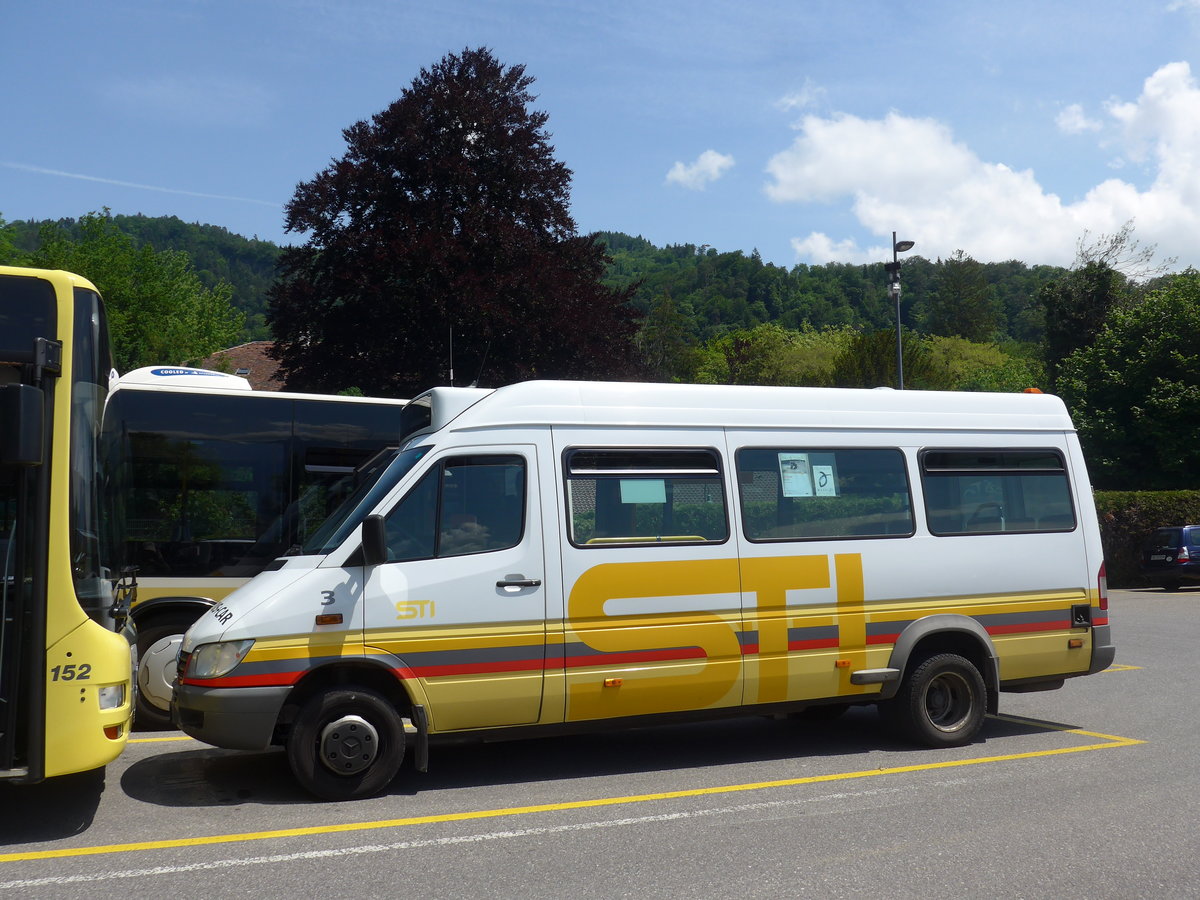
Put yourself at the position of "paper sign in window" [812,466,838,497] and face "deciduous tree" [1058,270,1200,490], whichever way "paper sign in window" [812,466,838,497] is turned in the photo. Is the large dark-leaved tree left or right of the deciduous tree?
left

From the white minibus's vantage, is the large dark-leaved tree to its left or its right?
on its right

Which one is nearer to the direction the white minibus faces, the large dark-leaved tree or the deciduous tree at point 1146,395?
the large dark-leaved tree

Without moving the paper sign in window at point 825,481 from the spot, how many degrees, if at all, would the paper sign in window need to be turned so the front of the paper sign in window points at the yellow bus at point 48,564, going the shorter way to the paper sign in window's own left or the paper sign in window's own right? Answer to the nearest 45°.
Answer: approximately 45° to the paper sign in window's own right

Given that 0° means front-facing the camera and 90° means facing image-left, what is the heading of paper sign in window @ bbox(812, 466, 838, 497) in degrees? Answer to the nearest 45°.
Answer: approximately 0°

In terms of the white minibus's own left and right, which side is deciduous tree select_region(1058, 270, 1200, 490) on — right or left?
on its right

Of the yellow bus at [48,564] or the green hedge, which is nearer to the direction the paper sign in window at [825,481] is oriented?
the yellow bus

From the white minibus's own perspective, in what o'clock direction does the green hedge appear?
The green hedge is roughly at 4 o'clock from the white minibus.

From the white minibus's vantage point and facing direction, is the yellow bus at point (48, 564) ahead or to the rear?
ahead

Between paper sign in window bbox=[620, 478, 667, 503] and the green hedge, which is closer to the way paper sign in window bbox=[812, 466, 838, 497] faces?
the paper sign in window

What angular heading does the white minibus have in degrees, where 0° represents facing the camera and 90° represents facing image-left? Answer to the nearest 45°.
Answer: approximately 90°
